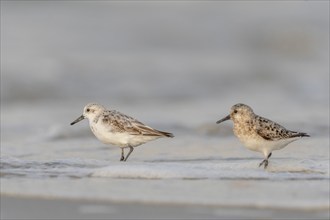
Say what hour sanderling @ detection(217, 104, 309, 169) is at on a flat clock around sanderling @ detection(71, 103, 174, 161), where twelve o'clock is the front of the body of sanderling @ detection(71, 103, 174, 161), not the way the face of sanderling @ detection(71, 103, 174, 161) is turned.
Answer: sanderling @ detection(217, 104, 309, 169) is roughly at 7 o'clock from sanderling @ detection(71, 103, 174, 161).

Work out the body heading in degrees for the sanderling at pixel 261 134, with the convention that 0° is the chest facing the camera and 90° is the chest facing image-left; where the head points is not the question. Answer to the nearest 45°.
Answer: approximately 90°

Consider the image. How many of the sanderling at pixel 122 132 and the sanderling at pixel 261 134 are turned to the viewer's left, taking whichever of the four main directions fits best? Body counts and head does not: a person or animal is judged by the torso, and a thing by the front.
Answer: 2

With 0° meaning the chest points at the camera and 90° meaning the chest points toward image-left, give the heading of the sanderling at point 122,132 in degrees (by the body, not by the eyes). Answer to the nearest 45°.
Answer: approximately 90°

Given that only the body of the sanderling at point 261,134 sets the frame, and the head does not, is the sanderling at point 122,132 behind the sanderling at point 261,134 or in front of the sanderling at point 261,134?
in front
